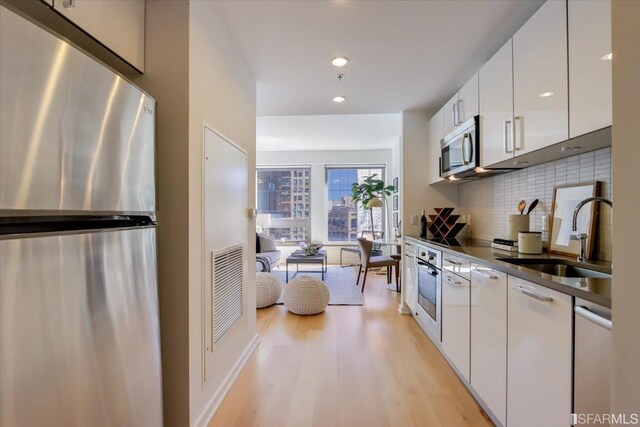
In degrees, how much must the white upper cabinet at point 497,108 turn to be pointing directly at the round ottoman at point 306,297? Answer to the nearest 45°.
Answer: approximately 45° to its right

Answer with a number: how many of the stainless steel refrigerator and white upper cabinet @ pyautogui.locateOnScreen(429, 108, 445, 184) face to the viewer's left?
1

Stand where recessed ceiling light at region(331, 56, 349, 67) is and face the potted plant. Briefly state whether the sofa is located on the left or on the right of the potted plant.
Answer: left

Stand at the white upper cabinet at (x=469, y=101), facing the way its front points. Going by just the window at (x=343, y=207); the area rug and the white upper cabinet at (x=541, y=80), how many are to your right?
2

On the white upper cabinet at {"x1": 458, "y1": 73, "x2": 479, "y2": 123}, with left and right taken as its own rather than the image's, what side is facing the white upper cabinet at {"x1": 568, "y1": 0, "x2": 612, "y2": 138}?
left

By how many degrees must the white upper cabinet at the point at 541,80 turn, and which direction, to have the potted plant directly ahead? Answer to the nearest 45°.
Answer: approximately 90° to its right

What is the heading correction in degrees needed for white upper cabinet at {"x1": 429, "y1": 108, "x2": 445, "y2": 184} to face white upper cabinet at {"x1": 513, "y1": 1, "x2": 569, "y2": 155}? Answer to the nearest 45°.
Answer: approximately 90° to its left

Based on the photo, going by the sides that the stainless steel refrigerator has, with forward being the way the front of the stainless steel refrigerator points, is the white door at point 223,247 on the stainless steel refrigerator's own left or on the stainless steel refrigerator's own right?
on the stainless steel refrigerator's own left

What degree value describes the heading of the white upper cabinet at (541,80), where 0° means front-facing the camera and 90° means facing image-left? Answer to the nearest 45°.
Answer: approximately 45°

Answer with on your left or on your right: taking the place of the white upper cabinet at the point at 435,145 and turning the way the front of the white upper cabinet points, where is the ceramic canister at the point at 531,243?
on your left

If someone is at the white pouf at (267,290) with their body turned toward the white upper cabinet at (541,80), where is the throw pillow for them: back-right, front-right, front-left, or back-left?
back-left

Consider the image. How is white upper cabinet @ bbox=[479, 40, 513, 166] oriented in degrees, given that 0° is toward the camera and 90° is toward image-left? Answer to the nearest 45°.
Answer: approximately 45°

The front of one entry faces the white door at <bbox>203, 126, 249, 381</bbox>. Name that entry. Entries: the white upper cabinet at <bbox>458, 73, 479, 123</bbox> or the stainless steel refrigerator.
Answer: the white upper cabinet
